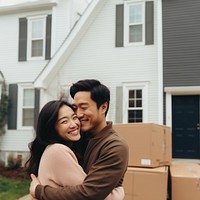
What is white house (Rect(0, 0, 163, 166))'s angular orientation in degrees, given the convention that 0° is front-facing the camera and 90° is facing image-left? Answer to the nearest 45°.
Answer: approximately 0°

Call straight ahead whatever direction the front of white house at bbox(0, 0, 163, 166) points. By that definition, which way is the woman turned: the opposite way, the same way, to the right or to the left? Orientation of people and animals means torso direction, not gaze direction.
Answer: to the left

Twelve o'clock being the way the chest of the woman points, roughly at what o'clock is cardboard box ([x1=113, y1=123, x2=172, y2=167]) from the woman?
The cardboard box is roughly at 10 o'clock from the woman.

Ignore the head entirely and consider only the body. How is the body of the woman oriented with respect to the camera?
to the viewer's right

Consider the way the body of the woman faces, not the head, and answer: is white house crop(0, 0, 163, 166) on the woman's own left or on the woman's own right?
on the woman's own left
